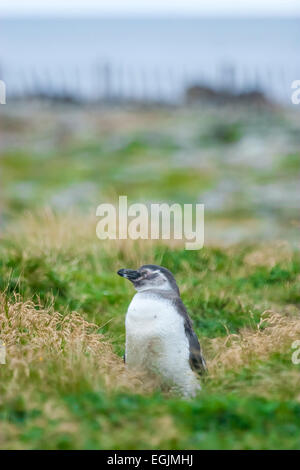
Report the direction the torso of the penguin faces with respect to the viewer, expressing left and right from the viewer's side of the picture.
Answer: facing the viewer and to the left of the viewer
